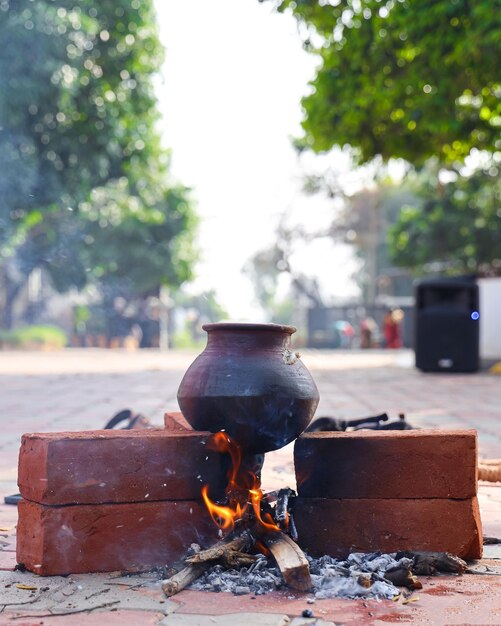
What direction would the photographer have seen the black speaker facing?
facing the viewer

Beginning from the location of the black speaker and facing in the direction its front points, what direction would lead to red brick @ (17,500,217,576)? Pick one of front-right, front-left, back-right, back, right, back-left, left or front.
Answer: front

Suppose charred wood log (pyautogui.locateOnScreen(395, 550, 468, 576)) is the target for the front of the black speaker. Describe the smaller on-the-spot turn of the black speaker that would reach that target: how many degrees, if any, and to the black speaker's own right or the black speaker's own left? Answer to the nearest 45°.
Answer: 0° — it already faces it

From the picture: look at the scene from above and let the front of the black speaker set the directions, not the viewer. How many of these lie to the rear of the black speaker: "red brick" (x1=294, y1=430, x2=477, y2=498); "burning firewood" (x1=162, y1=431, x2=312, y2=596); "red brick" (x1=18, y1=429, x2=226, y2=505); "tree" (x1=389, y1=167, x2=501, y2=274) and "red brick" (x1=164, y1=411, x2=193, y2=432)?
1

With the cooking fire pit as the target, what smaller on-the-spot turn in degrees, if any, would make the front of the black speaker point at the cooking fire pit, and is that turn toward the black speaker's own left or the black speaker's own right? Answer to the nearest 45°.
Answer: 0° — it already faces it

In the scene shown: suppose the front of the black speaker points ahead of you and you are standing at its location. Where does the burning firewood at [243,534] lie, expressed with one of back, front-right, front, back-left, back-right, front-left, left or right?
front

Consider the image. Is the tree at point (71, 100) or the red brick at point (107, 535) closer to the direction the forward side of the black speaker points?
the red brick

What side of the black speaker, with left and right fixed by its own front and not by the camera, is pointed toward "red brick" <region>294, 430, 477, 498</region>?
front

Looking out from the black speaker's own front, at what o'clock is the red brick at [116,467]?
The red brick is roughly at 12 o'clock from the black speaker.

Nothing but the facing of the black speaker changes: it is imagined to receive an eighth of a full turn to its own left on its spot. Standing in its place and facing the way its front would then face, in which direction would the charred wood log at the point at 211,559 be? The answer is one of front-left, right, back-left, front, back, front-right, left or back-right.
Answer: front-right

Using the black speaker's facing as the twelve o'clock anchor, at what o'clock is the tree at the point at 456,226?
The tree is roughly at 6 o'clock from the black speaker.

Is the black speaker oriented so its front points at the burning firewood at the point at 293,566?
yes

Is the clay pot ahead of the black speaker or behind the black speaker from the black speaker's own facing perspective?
ahead

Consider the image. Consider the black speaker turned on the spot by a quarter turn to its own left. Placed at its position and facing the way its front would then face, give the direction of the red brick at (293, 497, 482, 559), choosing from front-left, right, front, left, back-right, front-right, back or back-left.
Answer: right
